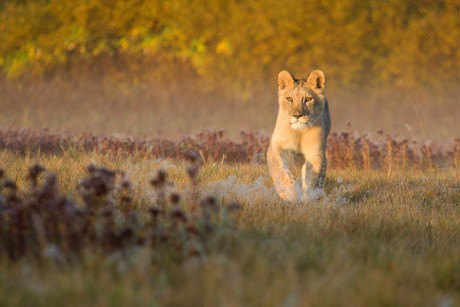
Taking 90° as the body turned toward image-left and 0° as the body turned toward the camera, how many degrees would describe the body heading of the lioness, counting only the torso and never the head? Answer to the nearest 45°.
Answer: approximately 0°
